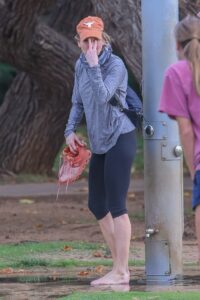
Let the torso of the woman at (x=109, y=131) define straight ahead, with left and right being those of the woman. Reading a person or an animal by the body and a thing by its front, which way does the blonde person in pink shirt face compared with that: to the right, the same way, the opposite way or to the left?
to the right

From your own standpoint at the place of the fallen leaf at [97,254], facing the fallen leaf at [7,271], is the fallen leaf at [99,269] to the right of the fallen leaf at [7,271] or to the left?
left

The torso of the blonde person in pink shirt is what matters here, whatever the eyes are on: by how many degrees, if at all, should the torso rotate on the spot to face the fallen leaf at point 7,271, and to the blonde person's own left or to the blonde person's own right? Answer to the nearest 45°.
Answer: approximately 90° to the blonde person's own left

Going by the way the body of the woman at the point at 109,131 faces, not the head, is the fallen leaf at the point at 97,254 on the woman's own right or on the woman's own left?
on the woman's own right

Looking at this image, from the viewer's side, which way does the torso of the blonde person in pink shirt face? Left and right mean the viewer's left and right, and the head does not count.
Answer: facing away from the viewer and to the left of the viewer

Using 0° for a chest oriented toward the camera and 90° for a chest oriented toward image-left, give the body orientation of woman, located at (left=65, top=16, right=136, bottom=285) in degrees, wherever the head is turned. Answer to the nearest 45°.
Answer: approximately 45°

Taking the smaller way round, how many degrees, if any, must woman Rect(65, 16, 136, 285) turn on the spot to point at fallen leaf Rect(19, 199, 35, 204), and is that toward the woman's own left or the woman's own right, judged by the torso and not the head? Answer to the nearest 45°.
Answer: approximately 135° to the woman's own right
